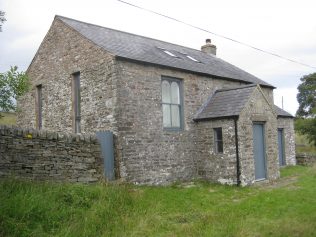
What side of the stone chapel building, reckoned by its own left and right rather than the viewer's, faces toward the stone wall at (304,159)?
left

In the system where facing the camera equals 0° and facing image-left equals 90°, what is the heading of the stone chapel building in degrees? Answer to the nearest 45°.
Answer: approximately 315°

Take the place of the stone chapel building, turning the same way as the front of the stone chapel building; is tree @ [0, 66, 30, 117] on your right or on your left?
on your right

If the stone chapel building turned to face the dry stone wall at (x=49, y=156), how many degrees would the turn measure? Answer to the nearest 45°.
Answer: approximately 90° to its right
